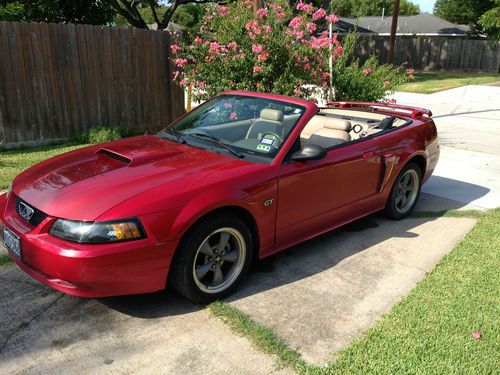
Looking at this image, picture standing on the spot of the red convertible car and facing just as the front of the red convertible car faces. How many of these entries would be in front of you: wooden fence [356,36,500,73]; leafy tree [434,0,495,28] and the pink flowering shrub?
0

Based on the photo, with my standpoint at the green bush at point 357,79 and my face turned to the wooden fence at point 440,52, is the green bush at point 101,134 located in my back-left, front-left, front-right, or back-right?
back-left

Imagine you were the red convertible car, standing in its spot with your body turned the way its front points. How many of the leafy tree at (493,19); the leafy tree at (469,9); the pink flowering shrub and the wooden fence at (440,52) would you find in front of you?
0

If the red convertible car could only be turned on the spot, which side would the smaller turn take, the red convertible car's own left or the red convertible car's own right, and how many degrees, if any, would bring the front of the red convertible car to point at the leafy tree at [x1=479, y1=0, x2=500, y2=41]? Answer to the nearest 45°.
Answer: approximately 180°

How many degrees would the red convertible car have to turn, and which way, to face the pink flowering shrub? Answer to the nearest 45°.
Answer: approximately 135° to its right

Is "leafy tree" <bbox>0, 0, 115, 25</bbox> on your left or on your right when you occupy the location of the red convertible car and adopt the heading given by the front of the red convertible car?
on your right

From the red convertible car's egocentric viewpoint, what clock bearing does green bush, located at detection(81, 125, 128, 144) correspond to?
The green bush is roughly at 4 o'clock from the red convertible car.

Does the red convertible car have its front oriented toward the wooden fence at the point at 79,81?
no

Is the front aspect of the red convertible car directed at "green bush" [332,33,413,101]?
no

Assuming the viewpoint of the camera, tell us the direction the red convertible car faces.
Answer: facing the viewer and to the left of the viewer
